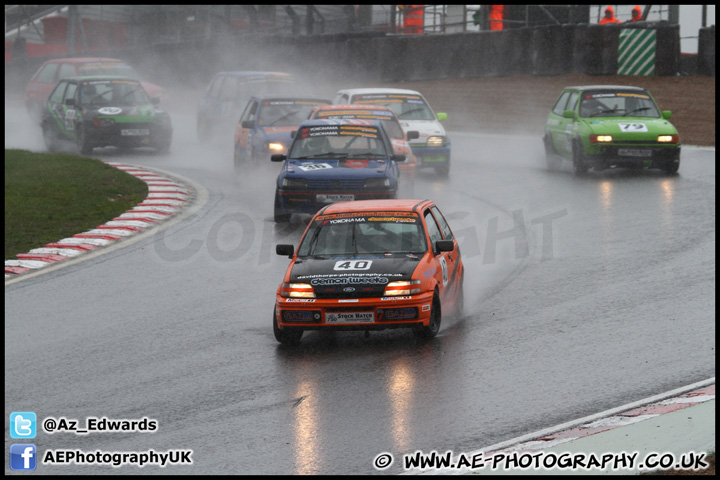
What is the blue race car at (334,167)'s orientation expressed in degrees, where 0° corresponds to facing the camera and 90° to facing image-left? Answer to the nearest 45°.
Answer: approximately 0°

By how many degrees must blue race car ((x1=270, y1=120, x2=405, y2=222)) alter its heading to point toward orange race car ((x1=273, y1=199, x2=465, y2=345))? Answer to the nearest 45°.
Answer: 0° — it already faces it

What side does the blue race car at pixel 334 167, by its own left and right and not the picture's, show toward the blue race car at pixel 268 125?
back

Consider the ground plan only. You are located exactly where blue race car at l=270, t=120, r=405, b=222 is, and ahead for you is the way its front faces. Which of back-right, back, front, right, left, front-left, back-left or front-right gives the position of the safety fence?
back

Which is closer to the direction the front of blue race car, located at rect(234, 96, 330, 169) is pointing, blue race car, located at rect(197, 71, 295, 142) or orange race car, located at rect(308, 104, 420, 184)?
the orange race car

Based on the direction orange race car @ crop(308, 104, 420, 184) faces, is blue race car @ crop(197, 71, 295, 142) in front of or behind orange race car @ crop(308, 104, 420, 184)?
behind

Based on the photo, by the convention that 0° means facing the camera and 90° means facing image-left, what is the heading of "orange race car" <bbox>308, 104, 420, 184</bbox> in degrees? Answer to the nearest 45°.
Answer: approximately 0°

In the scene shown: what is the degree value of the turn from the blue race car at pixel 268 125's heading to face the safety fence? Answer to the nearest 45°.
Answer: approximately 135° to its left

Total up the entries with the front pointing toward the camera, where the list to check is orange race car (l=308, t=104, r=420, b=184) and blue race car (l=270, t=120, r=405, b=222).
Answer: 2

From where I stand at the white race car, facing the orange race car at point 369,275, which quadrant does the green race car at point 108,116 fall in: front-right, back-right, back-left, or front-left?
back-right
